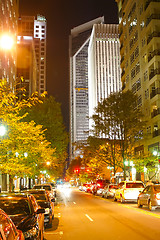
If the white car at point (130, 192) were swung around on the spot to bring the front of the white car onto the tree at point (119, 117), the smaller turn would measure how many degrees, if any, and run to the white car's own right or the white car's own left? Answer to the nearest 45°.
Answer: approximately 45° to the white car's own right

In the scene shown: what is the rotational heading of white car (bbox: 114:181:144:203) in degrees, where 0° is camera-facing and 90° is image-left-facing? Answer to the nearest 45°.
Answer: approximately 135°

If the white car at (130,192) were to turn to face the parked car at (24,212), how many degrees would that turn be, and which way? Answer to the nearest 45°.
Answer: approximately 135° to its left

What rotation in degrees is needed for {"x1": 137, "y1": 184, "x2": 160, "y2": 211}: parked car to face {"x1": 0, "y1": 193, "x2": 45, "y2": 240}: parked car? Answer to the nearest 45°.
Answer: approximately 135° to its left

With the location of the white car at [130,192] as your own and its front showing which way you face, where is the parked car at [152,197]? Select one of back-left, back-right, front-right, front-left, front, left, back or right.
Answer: back-left

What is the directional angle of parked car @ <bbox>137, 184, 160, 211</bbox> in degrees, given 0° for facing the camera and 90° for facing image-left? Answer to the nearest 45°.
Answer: approximately 135°
